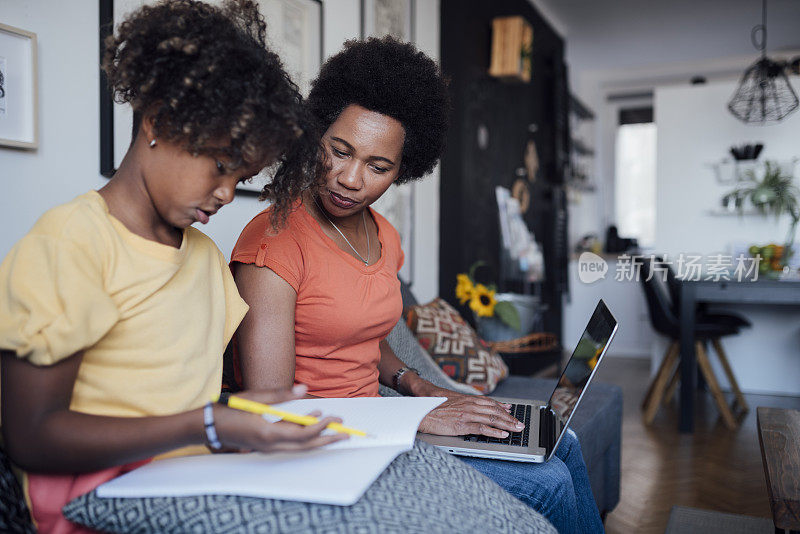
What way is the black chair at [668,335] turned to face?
to the viewer's right

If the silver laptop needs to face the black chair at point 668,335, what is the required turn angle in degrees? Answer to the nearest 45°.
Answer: approximately 90° to its right

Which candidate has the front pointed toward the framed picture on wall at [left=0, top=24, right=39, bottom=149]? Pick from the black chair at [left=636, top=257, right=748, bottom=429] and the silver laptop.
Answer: the silver laptop

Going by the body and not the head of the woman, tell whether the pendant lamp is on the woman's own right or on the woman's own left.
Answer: on the woman's own left

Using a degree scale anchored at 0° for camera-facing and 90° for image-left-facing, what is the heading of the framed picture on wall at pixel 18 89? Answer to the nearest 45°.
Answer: approximately 315°

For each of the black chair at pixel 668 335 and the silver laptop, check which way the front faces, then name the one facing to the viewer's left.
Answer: the silver laptop

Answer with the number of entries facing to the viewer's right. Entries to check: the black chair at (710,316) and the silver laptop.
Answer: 1

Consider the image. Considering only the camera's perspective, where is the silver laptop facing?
facing to the left of the viewer
